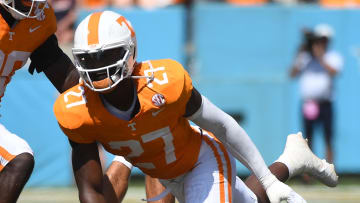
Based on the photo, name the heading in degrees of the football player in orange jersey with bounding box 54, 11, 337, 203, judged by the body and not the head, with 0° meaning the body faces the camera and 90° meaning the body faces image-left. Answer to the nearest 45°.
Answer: approximately 45°

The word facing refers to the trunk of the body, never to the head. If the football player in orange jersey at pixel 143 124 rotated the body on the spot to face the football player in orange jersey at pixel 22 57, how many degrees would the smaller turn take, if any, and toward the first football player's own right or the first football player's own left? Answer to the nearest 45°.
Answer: approximately 90° to the first football player's own right

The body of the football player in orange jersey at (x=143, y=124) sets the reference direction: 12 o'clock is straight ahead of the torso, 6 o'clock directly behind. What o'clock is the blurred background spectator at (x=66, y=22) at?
The blurred background spectator is roughly at 4 o'clock from the football player in orange jersey.

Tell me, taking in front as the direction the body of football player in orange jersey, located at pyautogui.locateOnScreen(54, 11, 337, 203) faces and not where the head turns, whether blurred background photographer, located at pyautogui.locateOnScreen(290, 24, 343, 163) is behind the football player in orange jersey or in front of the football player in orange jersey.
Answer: behind

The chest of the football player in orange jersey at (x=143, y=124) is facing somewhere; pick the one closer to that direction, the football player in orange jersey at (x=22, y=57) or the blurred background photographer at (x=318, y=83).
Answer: the football player in orange jersey

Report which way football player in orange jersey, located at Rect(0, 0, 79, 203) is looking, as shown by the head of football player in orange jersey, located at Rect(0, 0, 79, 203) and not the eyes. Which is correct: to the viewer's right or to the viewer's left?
to the viewer's right

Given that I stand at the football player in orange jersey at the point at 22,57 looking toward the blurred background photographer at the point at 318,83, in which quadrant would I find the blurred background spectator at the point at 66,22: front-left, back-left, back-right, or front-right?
front-left

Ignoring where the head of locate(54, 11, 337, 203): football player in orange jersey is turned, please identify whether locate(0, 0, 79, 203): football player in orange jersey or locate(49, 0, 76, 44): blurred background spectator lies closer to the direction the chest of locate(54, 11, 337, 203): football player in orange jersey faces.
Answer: the football player in orange jersey

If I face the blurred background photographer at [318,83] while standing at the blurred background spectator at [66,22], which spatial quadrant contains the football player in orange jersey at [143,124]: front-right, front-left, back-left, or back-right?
front-right

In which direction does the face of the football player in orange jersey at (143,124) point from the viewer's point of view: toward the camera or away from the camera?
toward the camera

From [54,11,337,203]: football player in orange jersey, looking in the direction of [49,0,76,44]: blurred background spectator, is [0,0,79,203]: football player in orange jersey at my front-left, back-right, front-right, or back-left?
front-left
